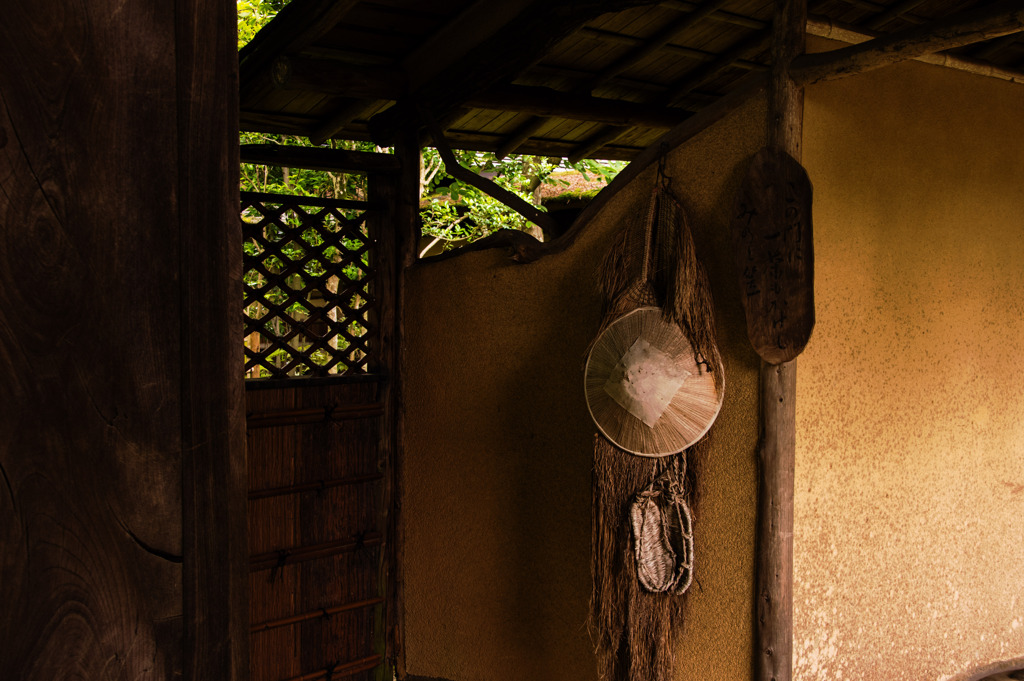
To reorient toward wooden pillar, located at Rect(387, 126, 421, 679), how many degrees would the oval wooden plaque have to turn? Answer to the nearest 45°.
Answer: approximately 135° to its right

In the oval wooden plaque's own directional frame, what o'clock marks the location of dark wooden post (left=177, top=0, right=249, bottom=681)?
The dark wooden post is roughly at 1 o'clock from the oval wooden plaque.

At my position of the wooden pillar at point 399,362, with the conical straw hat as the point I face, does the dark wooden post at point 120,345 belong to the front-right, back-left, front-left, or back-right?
front-right

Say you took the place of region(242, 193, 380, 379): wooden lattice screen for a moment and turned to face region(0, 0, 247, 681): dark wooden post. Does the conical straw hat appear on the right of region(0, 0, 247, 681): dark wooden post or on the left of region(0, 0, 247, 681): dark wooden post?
left

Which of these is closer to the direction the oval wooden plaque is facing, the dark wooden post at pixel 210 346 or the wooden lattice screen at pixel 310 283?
the dark wooden post

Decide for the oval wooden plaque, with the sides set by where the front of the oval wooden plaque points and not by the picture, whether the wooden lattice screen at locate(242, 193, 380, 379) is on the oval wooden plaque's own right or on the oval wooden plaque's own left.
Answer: on the oval wooden plaque's own right

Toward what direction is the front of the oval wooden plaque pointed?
toward the camera

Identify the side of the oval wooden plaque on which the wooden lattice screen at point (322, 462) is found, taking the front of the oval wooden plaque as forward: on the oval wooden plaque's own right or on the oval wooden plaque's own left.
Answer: on the oval wooden plaque's own right

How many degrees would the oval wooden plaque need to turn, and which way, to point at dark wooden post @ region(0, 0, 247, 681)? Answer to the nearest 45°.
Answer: approximately 45° to its right
